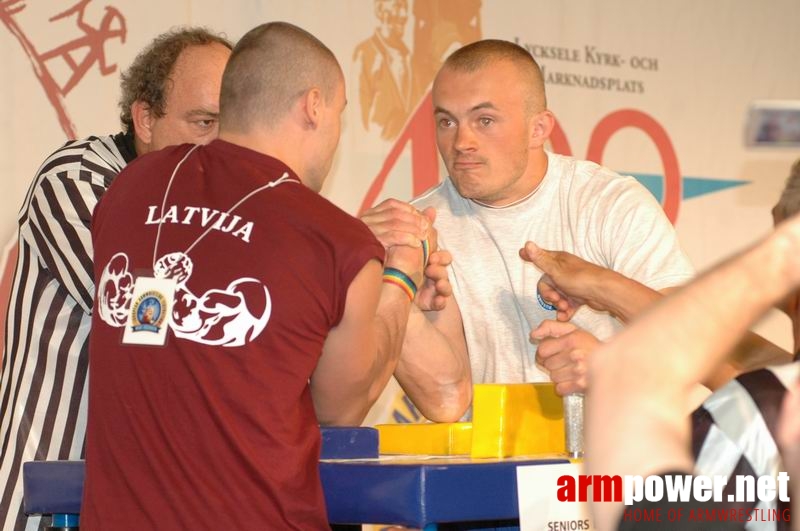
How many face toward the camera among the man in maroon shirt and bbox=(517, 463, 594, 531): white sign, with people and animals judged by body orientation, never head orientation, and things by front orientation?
1

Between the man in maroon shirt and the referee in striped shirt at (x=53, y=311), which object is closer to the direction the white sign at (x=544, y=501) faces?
the man in maroon shirt

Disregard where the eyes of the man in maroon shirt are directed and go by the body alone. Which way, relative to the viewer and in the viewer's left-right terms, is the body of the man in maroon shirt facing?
facing away from the viewer and to the right of the viewer

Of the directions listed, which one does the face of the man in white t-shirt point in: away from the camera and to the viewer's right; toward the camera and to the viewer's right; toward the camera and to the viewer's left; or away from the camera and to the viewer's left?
toward the camera and to the viewer's left

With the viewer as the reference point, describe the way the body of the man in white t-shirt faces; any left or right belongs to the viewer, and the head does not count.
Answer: facing the viewer and to the left of the viewer

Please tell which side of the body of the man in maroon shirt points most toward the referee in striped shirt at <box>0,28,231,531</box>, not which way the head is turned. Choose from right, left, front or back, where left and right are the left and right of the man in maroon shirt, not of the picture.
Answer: left

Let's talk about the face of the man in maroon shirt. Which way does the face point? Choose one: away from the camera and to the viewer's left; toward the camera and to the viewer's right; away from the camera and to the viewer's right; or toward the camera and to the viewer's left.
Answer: away from the camera and to the viewer's right

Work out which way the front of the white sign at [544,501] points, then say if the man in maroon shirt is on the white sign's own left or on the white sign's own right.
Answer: on the white sign's own right

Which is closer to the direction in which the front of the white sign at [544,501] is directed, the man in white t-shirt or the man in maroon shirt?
the man in maroon shirt

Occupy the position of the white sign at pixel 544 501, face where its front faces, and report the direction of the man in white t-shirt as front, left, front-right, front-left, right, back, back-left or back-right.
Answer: back

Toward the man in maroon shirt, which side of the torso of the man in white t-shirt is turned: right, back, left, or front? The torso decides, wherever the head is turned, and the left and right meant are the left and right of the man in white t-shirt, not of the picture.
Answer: front

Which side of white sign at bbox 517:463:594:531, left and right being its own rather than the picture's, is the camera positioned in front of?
front

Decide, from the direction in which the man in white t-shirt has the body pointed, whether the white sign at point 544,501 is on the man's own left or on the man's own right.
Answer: on the man's own left

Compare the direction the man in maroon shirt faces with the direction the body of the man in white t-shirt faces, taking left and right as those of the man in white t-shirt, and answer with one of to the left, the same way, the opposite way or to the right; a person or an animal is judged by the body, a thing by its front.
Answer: the opposite way
